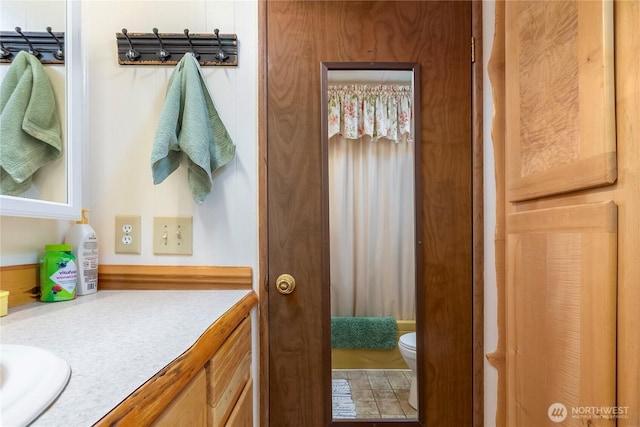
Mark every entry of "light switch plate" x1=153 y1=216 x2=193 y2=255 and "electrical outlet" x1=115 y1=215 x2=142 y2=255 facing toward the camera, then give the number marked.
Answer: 2

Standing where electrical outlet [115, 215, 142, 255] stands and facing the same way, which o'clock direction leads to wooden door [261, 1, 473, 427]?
The wooden door is roughly at 10 o'clock from the electrical outlet.

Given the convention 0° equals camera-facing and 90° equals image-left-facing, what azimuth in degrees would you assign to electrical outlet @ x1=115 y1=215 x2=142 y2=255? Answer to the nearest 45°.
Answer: approximately 0°

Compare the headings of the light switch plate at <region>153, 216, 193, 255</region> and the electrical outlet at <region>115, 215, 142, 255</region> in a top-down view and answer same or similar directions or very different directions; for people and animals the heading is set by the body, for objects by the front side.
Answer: same or similar directions

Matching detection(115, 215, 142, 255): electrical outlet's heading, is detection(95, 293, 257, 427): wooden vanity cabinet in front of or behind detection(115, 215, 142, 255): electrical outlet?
in front

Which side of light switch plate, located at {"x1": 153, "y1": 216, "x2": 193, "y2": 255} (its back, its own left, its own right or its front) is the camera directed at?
front
